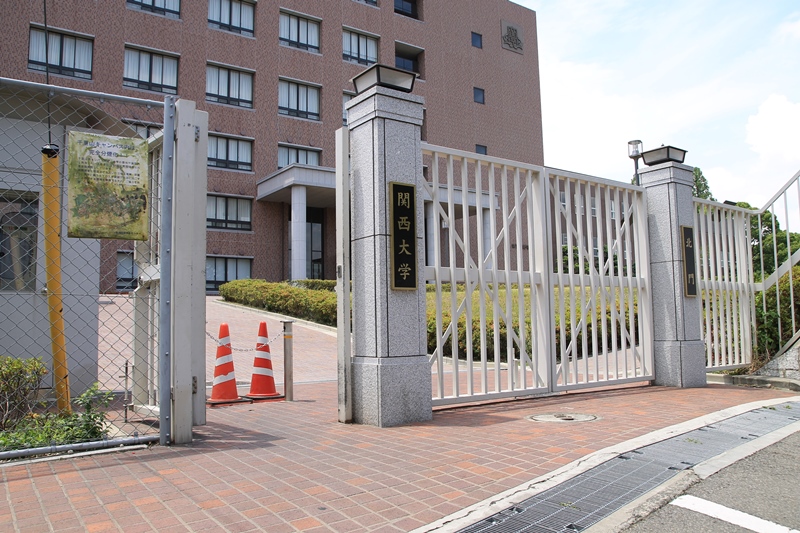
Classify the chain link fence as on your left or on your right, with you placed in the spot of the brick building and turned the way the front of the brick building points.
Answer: on your right

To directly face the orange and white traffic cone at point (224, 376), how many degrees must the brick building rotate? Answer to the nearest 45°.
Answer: approximately 45° to its right

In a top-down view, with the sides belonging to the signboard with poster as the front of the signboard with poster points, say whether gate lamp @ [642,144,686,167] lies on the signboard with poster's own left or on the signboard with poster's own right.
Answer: on the signboard with poster's own left

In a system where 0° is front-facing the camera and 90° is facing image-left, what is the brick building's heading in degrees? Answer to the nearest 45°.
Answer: approximately 315°
